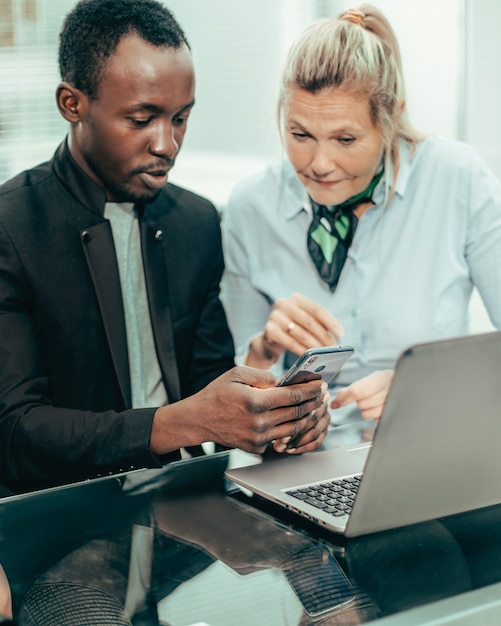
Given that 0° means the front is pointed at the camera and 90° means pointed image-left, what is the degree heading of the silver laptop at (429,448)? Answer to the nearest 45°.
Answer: approximately 135°

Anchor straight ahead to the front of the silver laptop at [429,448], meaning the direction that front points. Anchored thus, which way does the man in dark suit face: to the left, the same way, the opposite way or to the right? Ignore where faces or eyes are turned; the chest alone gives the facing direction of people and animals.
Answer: the opposite way

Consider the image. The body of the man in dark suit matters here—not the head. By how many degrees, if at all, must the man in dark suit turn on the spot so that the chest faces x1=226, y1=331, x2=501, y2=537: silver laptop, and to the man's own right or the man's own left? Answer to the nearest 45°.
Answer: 0° — they already face it

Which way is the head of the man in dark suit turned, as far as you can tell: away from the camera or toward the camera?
toward the camera

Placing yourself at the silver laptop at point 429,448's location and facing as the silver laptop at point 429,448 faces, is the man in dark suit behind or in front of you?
in front

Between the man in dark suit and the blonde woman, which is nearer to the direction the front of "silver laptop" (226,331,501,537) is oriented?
the man in dark suit

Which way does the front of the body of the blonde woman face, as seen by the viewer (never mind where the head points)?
toward the camera

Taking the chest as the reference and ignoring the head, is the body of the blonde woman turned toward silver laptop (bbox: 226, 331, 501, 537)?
yes

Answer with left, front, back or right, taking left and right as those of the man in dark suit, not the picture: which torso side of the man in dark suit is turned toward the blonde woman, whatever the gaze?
left

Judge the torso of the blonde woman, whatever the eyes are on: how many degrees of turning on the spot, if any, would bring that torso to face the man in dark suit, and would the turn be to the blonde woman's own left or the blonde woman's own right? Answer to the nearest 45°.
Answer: approximately 45° to the blonde woman's own right

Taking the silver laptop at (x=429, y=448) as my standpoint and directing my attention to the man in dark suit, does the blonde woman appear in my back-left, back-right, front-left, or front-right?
front-right

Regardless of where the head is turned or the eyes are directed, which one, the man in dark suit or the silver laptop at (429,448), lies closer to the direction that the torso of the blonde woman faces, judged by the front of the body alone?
the silver laptop

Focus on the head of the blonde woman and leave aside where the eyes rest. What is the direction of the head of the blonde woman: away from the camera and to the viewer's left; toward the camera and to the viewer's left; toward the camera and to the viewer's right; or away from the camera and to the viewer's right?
toward the camera and to the viewer's left

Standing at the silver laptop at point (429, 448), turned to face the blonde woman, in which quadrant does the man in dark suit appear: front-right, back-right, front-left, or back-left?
front-left

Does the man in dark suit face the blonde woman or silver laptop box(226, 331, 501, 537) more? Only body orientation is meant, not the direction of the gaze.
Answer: the silver laptop

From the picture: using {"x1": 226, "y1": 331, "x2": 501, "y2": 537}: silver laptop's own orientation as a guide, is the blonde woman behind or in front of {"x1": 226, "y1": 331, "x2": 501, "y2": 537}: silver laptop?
in front

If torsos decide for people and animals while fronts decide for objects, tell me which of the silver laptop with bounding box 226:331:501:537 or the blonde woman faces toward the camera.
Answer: the blonde woman

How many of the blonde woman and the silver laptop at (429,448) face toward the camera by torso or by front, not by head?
1
